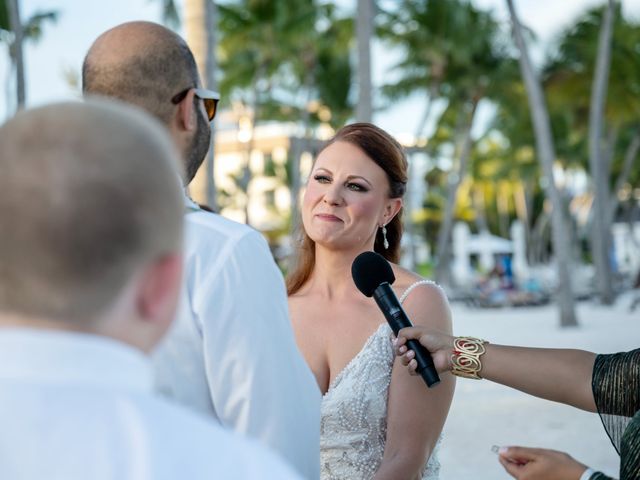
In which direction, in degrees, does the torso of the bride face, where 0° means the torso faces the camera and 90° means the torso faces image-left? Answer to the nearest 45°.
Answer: approximately 45°

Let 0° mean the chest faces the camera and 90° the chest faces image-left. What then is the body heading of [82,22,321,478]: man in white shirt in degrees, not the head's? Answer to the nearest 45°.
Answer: approximately 225°

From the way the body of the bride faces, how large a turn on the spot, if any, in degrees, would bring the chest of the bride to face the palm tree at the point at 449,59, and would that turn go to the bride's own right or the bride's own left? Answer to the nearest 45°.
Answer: approximately 135° to the bride's own right

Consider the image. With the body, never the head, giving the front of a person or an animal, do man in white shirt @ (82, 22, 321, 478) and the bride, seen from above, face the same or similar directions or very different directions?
very different directions

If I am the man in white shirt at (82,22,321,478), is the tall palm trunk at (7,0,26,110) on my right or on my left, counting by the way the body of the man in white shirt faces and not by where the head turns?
on my left

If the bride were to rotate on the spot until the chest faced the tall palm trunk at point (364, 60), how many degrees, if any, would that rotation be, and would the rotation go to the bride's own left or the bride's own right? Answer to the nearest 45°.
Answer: approximately 135° to the bride's own right
